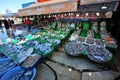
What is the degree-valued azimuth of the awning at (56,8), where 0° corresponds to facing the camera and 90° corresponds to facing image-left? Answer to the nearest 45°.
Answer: approximately 45°
